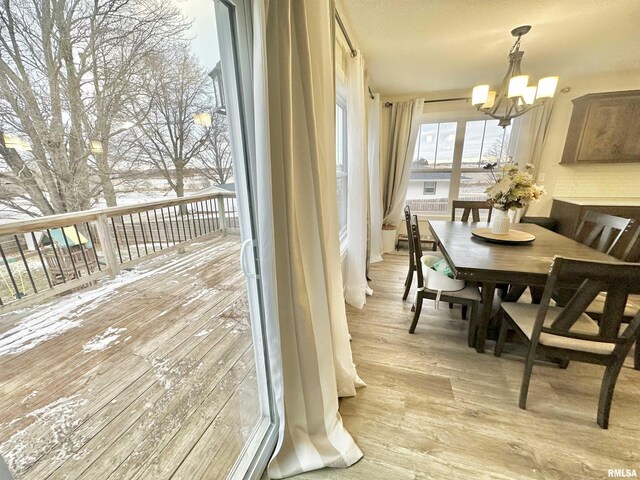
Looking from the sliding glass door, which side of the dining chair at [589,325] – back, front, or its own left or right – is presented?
left

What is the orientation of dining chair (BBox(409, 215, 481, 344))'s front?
to the viewer's right

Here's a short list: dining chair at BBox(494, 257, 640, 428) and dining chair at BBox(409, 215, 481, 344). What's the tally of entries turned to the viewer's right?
1

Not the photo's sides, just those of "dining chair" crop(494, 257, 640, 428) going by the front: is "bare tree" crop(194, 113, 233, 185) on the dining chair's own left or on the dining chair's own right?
on the dining chair's own left

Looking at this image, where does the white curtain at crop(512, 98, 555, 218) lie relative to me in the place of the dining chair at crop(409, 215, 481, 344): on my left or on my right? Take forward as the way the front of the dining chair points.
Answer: on my left

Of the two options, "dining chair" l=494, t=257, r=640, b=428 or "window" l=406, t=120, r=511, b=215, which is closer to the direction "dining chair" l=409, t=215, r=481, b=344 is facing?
the dining chair

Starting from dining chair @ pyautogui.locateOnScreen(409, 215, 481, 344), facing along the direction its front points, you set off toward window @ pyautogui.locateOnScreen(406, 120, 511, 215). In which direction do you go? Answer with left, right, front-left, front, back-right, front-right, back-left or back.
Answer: left

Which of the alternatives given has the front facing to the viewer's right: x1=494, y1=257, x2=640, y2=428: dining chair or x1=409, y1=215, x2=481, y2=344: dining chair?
x1=409, y1=215, x2=481, y2=344: dining chair

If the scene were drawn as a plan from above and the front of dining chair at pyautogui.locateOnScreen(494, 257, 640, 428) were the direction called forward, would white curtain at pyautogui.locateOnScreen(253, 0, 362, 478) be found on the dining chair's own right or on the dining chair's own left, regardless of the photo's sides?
on the dining chair's own left

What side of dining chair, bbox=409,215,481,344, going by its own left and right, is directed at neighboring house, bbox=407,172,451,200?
left

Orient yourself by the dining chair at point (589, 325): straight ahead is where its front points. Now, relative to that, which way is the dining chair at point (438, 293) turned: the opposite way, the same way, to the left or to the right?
to the right

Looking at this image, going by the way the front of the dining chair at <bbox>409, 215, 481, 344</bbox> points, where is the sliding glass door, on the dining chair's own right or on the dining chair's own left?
on the dining chair's own right

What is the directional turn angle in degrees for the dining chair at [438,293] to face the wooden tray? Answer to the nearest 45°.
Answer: approximately 45° to its left

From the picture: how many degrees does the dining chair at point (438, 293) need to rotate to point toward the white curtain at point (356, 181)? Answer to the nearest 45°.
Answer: approximately 180°

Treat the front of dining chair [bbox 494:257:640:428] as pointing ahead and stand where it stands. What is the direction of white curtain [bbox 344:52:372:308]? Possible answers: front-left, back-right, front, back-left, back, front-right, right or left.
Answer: front-left

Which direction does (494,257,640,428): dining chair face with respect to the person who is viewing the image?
facing away from the viewer and to the left of the viewer
